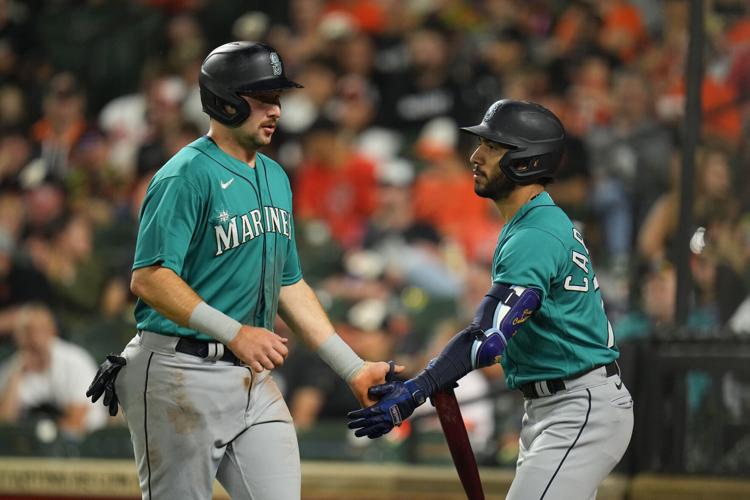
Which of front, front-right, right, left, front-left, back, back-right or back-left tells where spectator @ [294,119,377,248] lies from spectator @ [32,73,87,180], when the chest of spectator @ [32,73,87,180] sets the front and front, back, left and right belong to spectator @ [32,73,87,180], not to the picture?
front-left

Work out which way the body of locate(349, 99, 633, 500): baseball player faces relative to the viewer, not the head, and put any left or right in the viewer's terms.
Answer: facing to the left of the viewer

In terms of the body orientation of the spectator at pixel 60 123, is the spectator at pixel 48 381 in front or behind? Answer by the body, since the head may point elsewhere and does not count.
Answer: in front

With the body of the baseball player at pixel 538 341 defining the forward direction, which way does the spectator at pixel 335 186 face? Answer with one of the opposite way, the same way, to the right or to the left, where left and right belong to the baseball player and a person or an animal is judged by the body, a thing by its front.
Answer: to the left

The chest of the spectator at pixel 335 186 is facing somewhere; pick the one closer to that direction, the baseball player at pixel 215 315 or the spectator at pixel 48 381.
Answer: the baseball player

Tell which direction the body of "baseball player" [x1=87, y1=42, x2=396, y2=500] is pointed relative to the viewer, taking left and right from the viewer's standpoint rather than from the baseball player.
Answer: facing the viewer and to the right of the viewer

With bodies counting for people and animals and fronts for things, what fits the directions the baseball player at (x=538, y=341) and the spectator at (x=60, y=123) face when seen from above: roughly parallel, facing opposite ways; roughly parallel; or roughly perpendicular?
roughly perpendicular

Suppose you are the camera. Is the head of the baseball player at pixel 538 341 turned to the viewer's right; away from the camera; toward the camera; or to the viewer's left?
to the viewer's left

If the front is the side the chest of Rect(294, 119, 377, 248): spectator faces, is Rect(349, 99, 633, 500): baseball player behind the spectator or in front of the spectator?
in front

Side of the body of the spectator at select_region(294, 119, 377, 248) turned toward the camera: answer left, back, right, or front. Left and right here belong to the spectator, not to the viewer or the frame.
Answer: front

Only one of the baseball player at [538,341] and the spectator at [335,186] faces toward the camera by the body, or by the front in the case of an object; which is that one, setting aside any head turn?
the spectator

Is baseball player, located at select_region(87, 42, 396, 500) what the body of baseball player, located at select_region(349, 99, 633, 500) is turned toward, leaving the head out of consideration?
yes

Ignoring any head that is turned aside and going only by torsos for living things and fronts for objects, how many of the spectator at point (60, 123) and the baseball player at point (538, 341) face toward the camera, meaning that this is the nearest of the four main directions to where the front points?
1

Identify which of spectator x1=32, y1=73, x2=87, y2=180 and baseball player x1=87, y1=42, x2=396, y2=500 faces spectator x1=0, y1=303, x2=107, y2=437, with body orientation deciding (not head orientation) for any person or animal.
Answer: spectator x1=32, y1=73, x2=87, y2=180

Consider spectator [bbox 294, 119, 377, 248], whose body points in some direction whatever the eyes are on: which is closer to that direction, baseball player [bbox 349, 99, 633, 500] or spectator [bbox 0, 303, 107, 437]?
the baseball player

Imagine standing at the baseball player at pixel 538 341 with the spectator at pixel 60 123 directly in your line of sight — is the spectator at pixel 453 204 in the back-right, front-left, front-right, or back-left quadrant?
front-right
